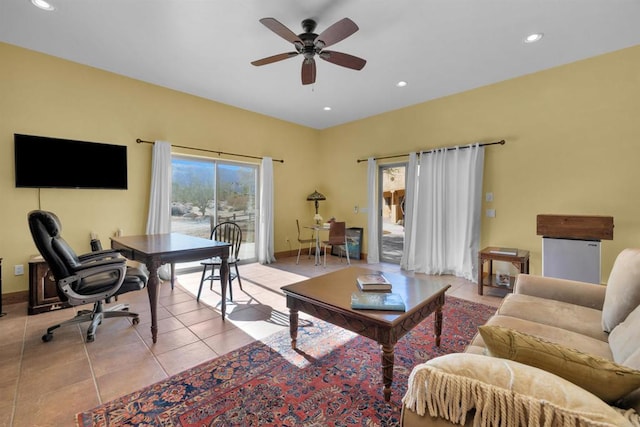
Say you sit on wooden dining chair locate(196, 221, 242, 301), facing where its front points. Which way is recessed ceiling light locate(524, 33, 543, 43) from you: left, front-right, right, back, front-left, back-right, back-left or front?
left

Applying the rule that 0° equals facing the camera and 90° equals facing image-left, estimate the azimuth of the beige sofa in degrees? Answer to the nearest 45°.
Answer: approximately 90°

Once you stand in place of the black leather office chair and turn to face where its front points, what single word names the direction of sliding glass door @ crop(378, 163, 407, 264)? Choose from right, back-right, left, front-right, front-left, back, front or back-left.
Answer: front

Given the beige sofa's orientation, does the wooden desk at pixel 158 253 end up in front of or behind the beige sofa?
in front

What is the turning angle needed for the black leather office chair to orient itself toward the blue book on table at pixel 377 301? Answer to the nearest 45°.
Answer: approximately 45° to its right

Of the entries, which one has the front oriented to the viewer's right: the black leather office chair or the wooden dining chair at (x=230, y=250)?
the black leather office chair

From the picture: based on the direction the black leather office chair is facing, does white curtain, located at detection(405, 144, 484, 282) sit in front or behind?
in front

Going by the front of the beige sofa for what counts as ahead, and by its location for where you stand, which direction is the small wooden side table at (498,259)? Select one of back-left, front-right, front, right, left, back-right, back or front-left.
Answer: right

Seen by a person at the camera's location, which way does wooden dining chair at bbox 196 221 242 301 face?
facing the viewer and to the left of the viewer

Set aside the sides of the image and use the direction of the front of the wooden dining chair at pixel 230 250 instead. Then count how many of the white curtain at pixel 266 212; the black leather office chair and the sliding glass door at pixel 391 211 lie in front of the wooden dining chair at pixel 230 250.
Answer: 1

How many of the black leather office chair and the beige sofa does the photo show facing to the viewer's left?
1

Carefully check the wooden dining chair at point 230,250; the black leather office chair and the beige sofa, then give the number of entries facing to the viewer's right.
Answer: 1

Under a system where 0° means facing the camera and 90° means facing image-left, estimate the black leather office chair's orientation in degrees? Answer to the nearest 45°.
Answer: approximately 270°
